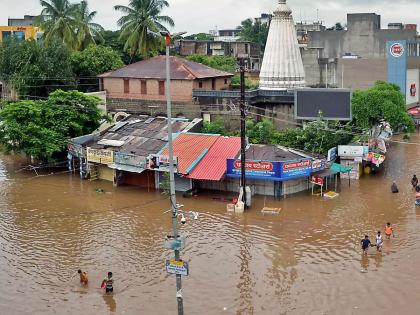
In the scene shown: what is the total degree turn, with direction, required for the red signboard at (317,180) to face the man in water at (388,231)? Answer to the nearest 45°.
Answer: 0° — it already faces them

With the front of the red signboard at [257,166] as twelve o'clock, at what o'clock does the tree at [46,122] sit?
The tree is roughly at 4 o'clock from the red signboard.

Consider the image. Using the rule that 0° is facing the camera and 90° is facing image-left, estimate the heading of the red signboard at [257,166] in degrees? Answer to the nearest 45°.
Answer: approximately 0°

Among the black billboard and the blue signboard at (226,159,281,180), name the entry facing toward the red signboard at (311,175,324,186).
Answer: the black billboard

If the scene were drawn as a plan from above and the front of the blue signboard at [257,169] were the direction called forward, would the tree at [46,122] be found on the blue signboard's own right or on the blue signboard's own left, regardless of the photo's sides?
on the blue signboard's own right

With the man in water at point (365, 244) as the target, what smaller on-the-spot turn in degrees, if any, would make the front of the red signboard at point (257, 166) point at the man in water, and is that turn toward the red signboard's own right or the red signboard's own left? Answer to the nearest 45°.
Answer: approximately 45° to the red signboard's own left

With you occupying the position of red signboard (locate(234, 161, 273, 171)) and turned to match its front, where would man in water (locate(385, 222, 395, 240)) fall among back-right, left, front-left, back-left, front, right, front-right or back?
front-left

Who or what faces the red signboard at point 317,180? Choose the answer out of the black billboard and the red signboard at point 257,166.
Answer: the black billboard

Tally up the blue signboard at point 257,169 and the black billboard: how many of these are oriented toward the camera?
2

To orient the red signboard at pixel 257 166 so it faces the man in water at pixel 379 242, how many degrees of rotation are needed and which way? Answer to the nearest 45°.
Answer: approximately 45° to its left

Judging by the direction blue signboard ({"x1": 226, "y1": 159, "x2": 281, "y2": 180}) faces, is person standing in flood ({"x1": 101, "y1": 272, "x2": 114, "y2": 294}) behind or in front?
in front

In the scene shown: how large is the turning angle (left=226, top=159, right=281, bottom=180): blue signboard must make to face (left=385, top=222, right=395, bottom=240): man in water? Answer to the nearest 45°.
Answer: approximately 45° to its left
